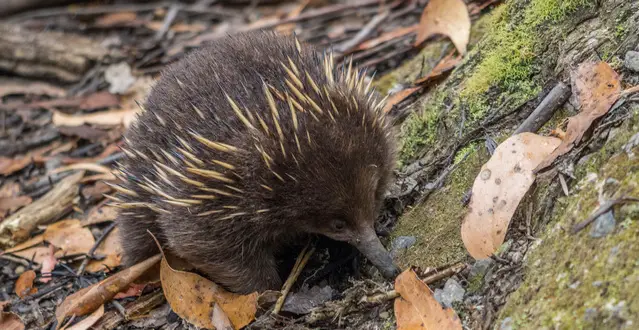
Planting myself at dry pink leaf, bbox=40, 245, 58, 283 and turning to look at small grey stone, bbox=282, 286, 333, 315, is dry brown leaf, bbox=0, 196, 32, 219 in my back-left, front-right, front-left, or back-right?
back-left

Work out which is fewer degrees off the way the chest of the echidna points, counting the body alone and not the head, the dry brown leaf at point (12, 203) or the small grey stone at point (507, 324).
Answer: the small grey stone

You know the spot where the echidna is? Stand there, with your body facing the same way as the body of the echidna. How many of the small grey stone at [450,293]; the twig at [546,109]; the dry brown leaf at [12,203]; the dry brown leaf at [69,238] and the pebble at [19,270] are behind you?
3

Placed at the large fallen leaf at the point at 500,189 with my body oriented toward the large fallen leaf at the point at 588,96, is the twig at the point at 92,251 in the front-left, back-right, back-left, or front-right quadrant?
back-left

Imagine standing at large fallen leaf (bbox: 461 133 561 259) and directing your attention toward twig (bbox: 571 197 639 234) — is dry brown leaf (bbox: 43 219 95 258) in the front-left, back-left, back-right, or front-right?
back-right

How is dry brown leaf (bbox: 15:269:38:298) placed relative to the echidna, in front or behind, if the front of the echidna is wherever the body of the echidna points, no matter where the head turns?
behind

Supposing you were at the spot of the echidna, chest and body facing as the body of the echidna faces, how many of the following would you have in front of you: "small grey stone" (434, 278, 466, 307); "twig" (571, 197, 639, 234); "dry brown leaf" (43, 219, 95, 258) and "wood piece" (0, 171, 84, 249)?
2

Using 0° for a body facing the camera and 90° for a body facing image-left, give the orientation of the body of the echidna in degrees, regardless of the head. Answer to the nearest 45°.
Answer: approximately 315°

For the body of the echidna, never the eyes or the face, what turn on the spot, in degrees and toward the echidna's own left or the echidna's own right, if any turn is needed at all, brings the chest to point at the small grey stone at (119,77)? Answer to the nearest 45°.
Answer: approximately 135° to the echidna's own left

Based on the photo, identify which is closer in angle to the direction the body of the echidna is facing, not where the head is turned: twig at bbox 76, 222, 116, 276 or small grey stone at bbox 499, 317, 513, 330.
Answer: the small grey stone

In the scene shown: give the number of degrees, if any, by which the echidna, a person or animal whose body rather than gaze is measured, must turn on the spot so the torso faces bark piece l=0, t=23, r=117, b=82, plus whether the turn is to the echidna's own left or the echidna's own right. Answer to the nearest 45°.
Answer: approximately 180°
